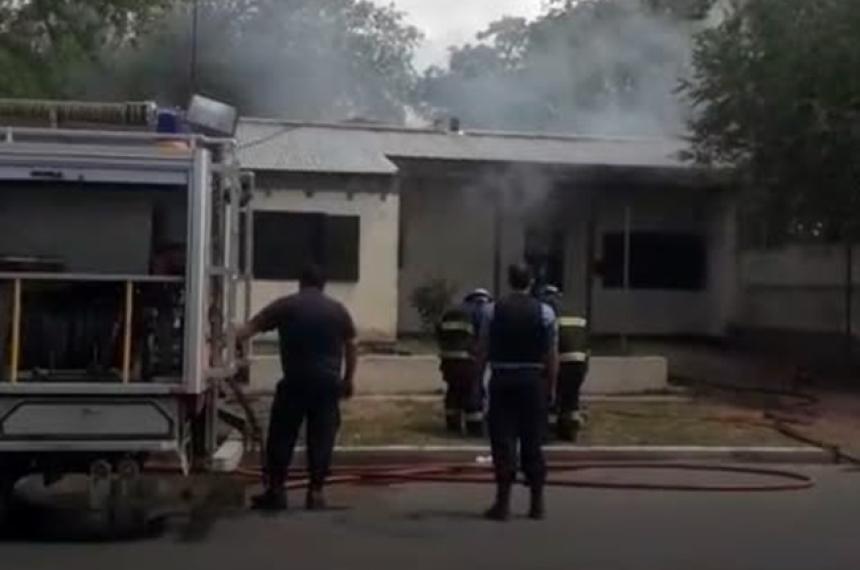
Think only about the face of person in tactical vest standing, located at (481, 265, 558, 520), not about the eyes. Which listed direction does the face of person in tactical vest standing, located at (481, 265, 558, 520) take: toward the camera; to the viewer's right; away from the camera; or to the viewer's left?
away from the camera

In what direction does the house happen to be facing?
toward the camera

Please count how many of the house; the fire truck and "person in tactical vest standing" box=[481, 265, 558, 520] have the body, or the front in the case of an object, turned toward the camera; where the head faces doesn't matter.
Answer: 1

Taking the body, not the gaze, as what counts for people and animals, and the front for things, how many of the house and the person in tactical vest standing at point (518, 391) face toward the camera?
1

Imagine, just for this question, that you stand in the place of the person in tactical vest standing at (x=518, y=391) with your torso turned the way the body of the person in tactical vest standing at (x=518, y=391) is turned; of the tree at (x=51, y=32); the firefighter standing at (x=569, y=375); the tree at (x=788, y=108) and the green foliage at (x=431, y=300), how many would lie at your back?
0

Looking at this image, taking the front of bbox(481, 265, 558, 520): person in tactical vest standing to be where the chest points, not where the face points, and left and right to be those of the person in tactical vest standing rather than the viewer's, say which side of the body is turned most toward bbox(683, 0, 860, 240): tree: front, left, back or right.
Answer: front

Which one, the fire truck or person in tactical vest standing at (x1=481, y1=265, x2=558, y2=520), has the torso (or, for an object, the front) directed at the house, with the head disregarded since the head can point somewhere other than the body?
the person in tactical vest standing

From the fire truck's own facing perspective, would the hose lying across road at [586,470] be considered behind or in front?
behind

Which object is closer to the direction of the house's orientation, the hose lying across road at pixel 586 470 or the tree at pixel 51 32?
the hose lying across road

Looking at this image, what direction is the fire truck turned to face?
to the viewer's left

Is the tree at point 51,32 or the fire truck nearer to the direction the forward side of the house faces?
the fire truck

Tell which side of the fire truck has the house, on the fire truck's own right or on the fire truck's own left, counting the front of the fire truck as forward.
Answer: on the fire truck's own right

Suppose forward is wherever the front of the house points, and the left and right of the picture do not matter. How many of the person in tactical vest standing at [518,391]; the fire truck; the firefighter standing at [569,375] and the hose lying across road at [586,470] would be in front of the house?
4

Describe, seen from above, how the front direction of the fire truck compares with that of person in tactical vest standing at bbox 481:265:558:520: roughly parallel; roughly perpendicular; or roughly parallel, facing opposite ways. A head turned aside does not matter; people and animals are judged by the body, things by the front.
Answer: roughly perpendicular

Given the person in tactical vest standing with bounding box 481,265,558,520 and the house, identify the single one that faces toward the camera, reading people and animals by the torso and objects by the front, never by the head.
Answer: the house

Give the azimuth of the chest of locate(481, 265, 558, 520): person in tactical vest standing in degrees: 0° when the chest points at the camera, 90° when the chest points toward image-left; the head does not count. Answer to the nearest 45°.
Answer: approximately 180°
